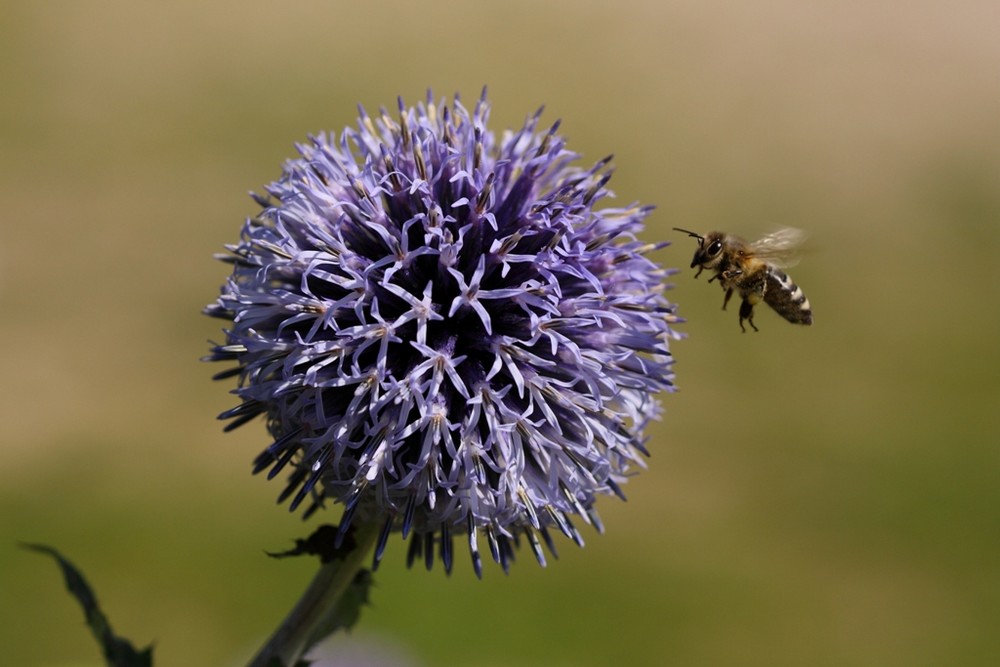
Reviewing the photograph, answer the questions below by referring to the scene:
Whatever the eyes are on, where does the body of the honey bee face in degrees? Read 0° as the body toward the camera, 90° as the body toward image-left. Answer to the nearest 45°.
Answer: approximately 90°

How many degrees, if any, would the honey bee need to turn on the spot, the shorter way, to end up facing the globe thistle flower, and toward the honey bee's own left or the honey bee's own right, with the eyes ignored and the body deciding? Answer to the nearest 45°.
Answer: approximately 45° to the honey bee's own left
